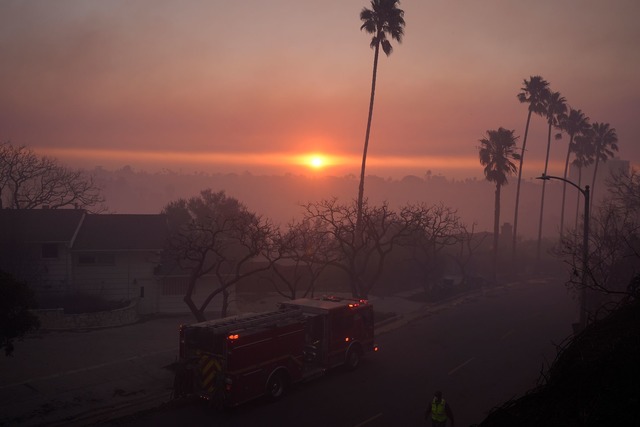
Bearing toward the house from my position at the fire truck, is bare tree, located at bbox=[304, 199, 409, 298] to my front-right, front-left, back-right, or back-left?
front-right

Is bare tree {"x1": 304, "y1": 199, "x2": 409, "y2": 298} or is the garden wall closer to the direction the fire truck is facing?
the bare tree

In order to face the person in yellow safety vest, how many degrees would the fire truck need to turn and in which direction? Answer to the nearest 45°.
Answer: approximately 90° to its right

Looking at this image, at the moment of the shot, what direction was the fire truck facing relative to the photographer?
facing away from the viewer and to the right of the viewer

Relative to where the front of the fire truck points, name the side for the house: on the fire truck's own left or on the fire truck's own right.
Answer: on the fire truck's own left

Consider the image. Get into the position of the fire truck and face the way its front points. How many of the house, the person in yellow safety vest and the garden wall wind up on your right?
1

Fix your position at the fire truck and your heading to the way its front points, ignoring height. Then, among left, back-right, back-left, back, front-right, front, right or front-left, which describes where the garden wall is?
left

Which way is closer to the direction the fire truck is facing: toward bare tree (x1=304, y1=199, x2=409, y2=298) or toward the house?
the bare tree

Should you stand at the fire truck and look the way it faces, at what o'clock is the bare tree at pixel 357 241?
The bare tree is roughly at 11 o'clock from the fire truck.
